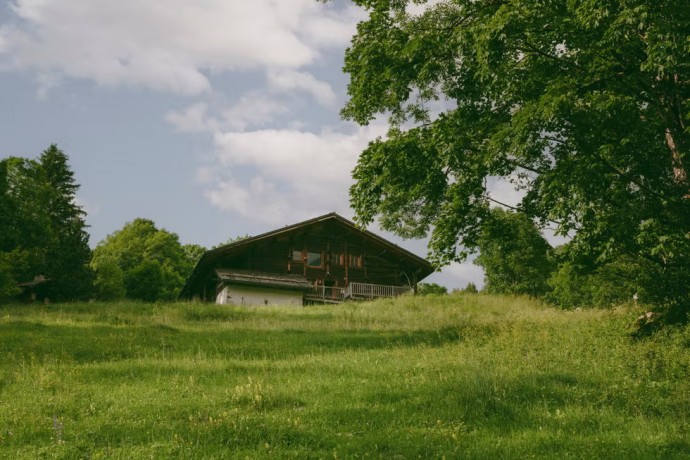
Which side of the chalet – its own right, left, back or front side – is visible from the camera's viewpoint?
front
